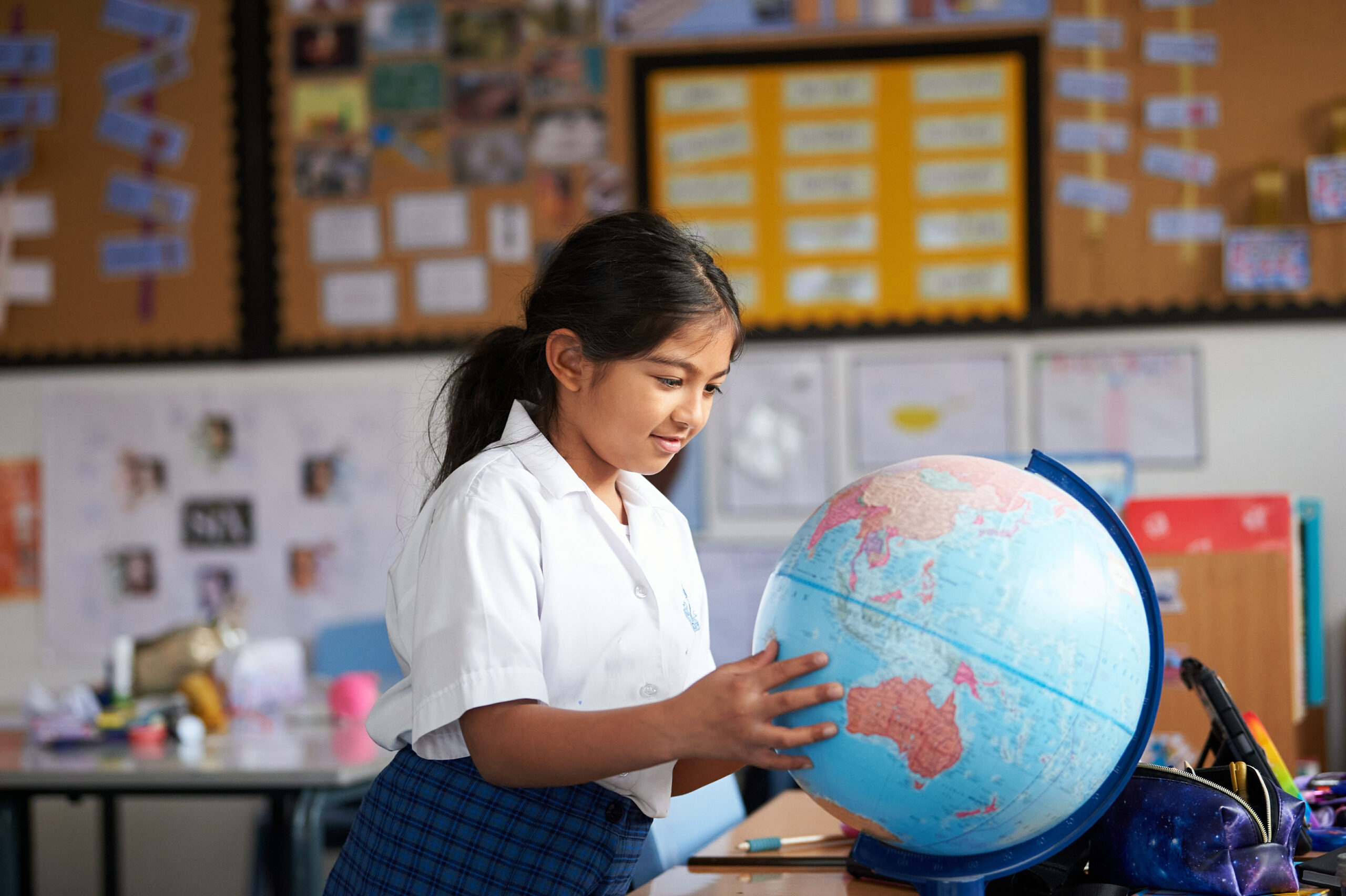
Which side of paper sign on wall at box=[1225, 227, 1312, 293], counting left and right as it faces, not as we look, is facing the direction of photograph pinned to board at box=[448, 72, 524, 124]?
right

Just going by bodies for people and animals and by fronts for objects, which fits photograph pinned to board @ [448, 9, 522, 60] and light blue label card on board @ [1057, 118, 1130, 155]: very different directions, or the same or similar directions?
same or similar directions

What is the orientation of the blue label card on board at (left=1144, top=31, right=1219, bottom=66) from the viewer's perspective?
toward the camera

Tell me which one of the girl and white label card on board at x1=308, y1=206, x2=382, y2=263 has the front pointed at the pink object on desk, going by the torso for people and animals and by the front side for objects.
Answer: the white label card on board

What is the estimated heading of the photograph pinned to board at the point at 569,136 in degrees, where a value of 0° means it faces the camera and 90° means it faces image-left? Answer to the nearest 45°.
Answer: approximately 0°

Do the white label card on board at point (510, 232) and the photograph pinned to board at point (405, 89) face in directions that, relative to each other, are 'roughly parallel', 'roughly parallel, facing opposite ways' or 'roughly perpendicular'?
roughly parallel

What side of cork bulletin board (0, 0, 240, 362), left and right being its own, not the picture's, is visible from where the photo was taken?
front

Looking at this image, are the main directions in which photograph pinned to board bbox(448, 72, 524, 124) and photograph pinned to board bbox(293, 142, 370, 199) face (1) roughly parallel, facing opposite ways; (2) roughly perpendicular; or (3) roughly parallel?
roughly parallel

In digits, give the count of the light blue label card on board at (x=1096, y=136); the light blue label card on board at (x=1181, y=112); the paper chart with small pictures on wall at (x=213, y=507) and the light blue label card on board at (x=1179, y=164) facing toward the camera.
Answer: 4

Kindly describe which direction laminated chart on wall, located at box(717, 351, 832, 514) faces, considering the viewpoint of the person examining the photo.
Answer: facing the viewer

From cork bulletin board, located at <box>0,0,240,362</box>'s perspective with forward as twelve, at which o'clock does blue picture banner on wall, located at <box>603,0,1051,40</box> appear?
The blue picture banner on wall is roughly at 10 o'clock from the cork bulletin board.

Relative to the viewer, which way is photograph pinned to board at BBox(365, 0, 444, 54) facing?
toward the camera
